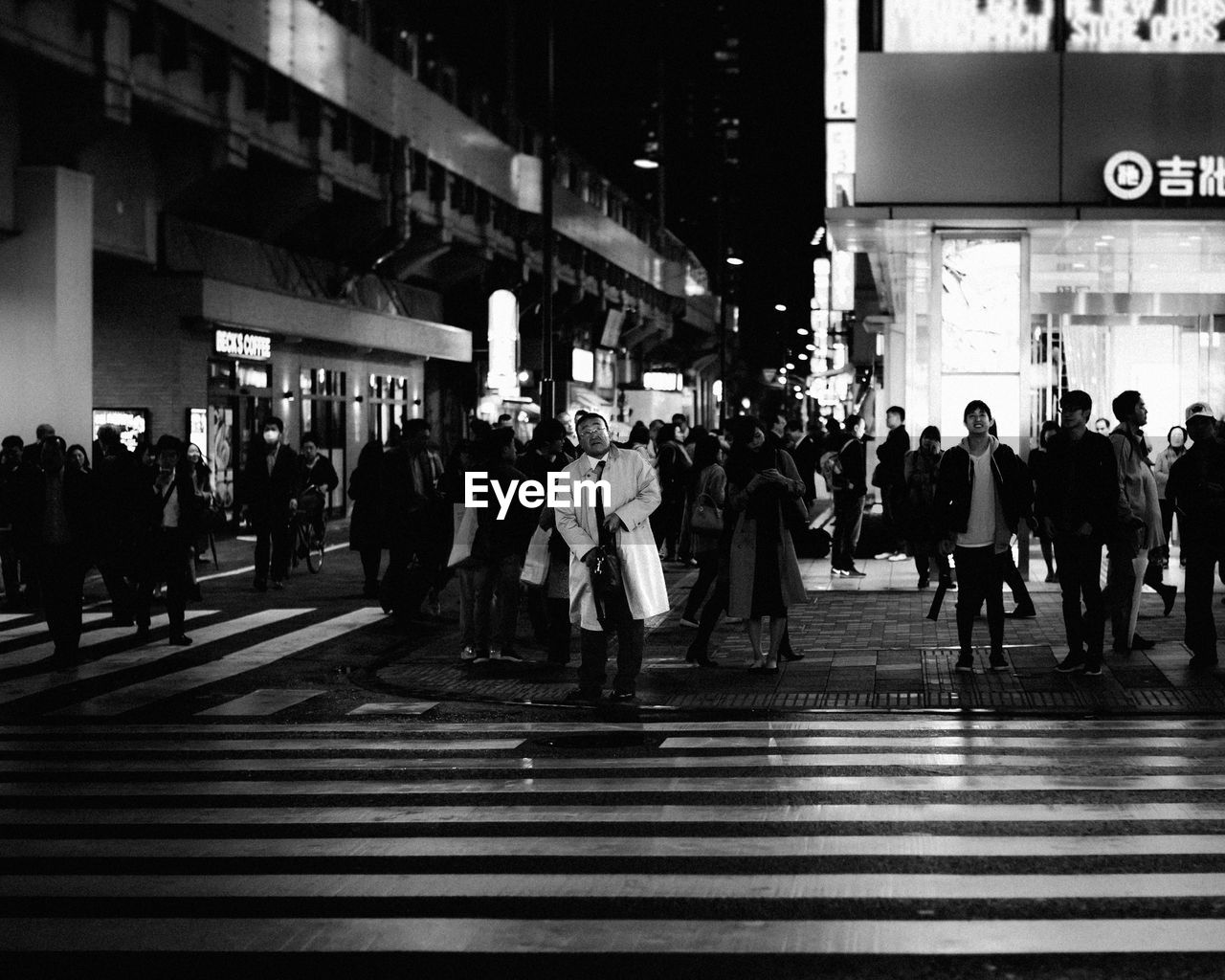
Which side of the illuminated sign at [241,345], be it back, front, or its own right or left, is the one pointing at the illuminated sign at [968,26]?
front

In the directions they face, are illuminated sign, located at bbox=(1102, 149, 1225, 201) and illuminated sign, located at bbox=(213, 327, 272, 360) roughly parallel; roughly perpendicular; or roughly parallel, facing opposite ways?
roughly perpendicular

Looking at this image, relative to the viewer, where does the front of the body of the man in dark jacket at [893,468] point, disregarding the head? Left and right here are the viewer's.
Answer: facing to the left of the viewer

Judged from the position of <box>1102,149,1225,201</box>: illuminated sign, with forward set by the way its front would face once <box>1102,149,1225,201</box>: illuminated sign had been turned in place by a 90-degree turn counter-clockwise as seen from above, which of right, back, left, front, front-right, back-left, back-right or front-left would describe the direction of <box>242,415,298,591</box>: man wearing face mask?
back

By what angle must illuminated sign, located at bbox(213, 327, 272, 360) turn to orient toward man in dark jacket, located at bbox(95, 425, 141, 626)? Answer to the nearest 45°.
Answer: approximately 45° to its right

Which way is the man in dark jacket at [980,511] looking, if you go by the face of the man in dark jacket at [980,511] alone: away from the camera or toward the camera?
toward the camera

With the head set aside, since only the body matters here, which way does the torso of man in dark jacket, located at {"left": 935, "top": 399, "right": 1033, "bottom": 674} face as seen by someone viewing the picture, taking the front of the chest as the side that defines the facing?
toward the camera

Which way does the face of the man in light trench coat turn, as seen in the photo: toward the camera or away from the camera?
toward the camera

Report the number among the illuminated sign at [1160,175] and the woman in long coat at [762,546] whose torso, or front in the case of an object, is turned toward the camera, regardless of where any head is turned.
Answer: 2

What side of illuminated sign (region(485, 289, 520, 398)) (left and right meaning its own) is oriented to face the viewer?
front

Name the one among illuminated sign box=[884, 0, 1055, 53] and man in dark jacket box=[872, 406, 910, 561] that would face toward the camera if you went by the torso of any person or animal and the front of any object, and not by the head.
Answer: the illuminated sign

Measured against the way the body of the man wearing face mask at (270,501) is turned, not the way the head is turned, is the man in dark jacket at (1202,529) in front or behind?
in front
